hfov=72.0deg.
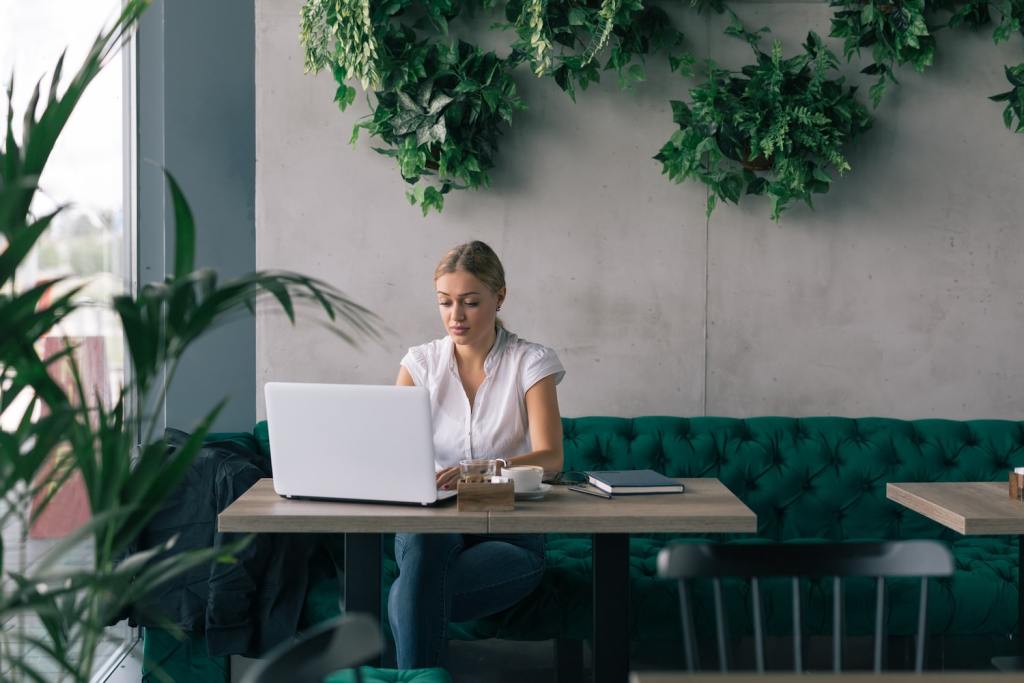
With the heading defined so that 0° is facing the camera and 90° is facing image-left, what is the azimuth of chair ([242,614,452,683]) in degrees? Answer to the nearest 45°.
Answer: approximately 225°

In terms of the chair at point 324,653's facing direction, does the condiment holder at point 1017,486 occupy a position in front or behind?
in front

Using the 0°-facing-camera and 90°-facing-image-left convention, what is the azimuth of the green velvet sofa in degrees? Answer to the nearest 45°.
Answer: approximately 0°
